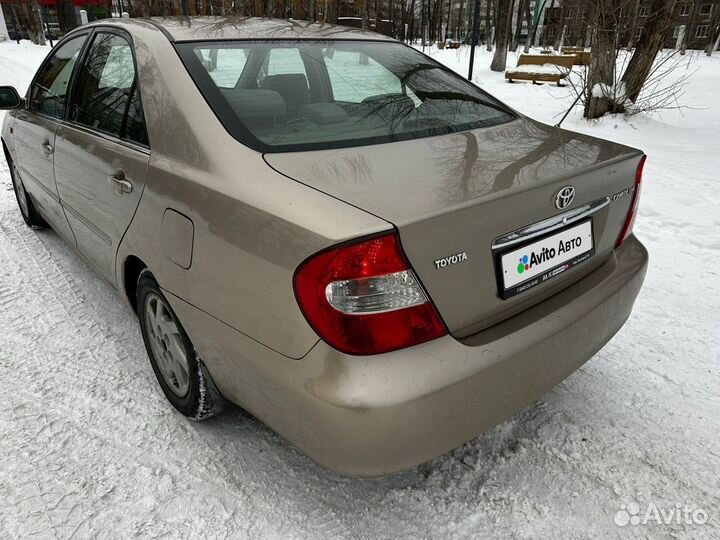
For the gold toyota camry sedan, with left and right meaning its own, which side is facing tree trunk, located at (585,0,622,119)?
right

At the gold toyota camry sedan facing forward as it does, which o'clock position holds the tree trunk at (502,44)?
The tree trunk is roughly at 2 o'clock from the gold toyota camry sedan.

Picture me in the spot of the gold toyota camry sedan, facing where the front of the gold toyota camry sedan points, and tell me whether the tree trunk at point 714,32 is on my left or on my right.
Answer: on my right

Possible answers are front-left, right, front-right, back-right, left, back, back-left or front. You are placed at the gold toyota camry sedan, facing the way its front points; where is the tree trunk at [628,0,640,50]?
right

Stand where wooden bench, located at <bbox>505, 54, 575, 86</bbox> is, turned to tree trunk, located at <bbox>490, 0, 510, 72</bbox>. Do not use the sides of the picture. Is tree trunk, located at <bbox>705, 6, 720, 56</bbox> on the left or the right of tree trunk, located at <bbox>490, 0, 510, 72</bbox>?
right

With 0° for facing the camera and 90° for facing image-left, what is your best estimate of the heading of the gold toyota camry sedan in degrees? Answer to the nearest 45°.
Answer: approximately 135°

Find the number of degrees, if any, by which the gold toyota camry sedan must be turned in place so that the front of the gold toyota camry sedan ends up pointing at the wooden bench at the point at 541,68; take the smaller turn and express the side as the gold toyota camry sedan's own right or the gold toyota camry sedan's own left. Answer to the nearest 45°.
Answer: approximately 90° to the gold toyota camry sedan's own right

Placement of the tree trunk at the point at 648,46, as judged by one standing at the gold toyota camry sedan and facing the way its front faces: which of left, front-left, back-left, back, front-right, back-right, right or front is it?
right

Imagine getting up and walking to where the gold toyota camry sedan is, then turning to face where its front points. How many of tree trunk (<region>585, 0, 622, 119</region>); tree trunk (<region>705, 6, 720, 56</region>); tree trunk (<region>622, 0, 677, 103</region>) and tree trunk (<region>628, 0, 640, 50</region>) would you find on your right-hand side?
4
